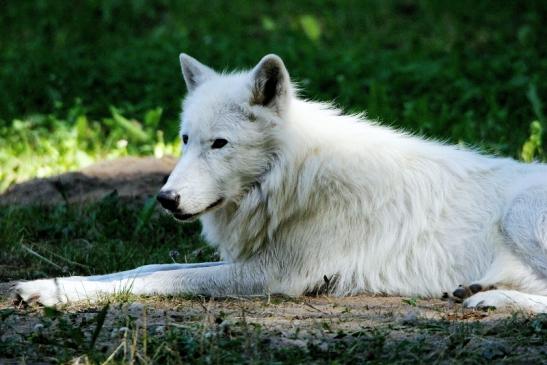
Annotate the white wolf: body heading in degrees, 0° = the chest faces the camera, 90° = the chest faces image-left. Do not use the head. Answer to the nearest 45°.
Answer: approximately 90°
